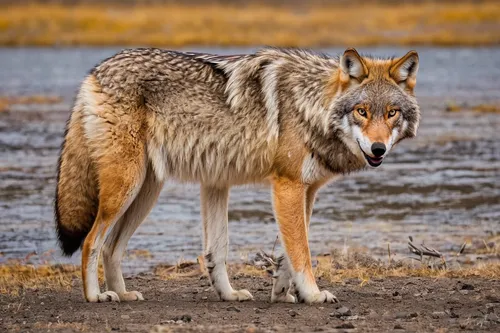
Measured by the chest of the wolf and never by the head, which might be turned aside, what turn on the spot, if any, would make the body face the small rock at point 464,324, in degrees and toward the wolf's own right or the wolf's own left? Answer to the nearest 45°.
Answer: approximately 45° to the wolf's own right

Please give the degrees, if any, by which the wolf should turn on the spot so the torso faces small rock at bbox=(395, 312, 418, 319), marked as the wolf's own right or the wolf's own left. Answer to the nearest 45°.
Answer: approximately 45° to the wolf's own right

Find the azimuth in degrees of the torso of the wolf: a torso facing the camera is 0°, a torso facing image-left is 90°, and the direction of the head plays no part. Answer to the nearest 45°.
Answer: approximately 270°

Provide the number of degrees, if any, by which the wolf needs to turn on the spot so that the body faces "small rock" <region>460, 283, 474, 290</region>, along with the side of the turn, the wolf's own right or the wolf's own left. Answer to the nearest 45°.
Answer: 0° — it already faces it

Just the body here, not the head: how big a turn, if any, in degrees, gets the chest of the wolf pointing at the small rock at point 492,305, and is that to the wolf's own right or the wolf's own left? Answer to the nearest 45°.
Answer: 0° — it already faces it

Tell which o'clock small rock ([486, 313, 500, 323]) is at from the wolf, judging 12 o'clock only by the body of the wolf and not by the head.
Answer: The small rock is roughly at 1 o'clock from the wolf.

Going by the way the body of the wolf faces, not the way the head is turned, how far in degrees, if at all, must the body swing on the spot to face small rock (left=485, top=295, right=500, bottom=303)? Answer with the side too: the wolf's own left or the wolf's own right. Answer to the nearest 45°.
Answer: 0° — it already faces it

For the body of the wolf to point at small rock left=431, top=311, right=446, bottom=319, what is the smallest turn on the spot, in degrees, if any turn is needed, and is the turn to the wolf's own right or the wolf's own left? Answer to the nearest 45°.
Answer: approximately 45° to the wolf's own right
